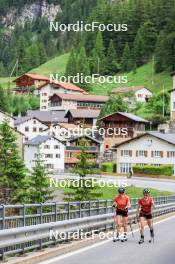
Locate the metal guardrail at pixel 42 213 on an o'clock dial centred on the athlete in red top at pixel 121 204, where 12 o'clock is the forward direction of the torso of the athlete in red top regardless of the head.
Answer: The metal guardrail is roughly at 2 o'clock from the athlete in red top.

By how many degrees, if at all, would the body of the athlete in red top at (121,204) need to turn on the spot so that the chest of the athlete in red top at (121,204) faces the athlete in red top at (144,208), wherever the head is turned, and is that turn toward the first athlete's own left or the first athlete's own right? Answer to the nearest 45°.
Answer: approximately 135° to the first athlete's own left

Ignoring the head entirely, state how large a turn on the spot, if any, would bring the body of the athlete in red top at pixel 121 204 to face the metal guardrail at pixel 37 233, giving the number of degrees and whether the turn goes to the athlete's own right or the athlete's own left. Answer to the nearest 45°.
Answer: approximately 45° to the athlete's own right

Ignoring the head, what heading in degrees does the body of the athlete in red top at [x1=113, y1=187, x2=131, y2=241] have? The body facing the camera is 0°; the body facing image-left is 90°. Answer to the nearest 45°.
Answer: approximately 0°
